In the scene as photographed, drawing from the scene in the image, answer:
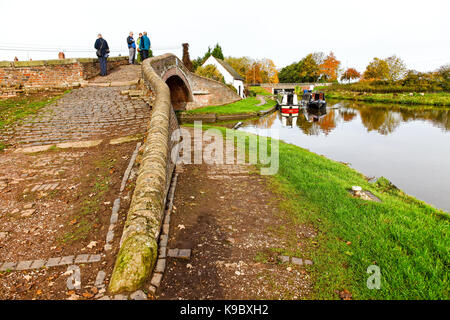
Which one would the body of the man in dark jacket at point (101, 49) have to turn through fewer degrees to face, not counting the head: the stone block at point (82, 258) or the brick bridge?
the brick bridge

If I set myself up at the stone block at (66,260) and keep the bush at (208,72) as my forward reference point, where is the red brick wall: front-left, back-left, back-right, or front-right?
front-left

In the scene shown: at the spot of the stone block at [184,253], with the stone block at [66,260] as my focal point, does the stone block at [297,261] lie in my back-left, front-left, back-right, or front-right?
back-left
